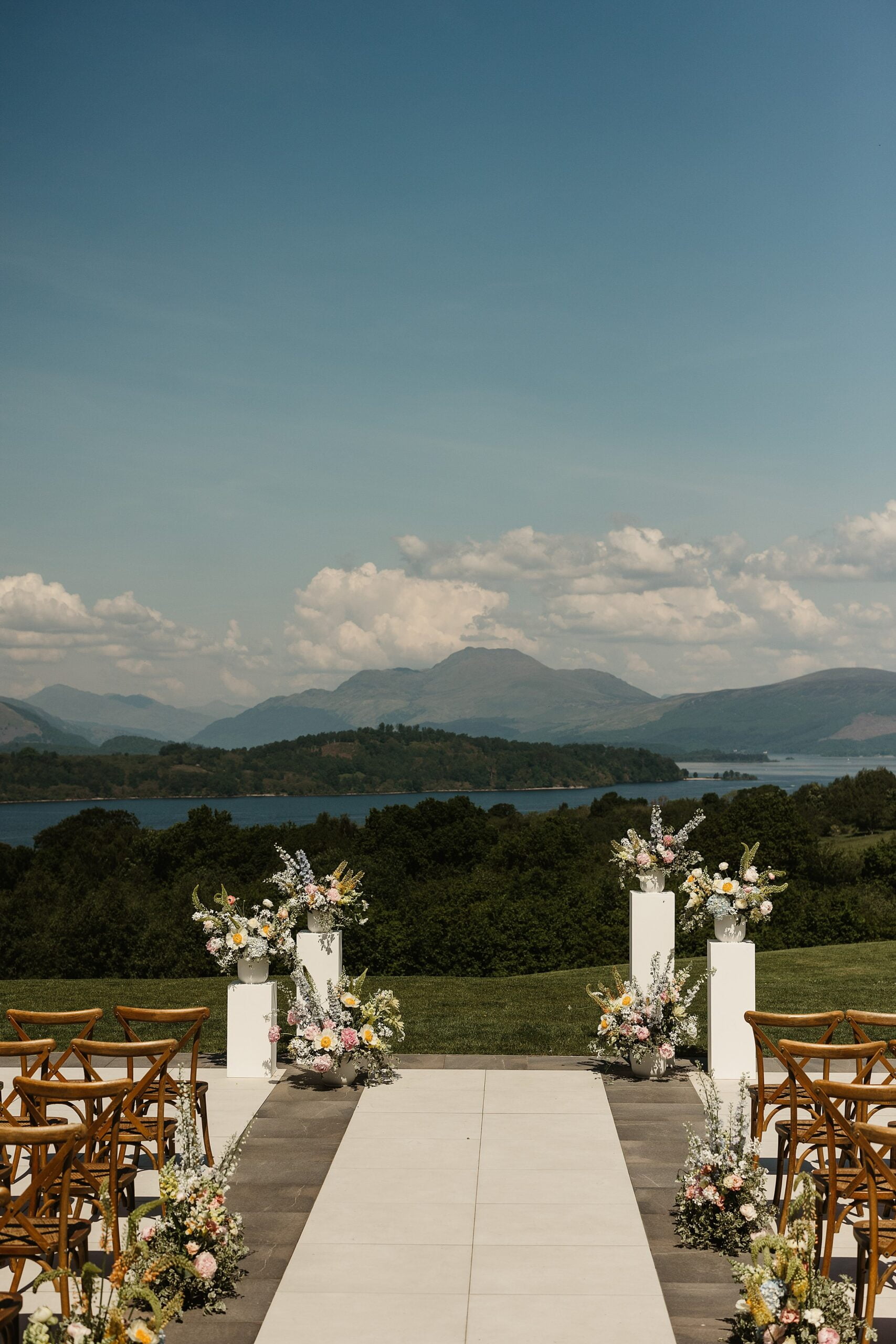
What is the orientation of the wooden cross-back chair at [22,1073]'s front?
away from the camera

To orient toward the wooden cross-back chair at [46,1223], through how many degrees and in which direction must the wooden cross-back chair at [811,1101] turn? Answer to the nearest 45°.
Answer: approximately 135° to its left

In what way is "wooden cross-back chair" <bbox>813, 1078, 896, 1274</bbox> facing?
away from the camera

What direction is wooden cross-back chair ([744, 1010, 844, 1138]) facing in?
away from the camera

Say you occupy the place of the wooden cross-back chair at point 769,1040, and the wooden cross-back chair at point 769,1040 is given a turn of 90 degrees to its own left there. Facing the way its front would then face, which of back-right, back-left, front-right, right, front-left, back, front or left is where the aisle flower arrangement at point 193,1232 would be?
front-left

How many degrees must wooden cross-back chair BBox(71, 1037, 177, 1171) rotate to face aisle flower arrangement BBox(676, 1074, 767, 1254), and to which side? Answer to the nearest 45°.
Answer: approximately 90° to its right

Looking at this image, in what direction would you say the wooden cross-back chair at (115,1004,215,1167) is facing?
away from the camera

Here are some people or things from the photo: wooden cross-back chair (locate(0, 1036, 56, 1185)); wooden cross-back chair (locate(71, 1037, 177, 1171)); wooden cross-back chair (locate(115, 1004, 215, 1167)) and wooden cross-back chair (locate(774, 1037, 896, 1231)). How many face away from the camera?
4

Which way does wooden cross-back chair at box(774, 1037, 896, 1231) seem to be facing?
away from the camera

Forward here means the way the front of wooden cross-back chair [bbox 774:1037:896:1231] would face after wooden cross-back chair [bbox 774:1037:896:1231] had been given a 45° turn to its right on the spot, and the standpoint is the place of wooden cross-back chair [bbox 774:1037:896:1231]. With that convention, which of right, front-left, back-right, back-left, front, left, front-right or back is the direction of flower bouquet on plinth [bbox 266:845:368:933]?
left

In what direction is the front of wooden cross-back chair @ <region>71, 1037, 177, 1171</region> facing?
away from the camera

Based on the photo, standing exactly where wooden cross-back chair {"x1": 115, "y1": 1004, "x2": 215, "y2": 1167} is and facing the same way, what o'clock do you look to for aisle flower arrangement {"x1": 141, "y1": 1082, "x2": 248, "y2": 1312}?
The aisle flower arrangement is roughly at 6 o'clock from the wooden cross-back chair.

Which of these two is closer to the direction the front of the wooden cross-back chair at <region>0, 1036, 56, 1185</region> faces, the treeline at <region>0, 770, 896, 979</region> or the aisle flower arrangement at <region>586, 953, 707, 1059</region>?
the treeline

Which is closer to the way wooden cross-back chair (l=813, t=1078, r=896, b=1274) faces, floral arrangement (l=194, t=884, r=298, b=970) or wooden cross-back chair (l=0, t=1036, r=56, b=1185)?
the floral arrangement

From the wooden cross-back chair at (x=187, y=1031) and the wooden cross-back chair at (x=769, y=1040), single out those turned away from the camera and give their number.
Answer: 2

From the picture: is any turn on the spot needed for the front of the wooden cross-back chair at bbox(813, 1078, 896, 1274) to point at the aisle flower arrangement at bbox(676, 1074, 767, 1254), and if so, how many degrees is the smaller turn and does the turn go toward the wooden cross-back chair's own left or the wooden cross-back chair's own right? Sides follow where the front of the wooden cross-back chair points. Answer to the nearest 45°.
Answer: approximately 45° to the wooden cross-back chair's own left

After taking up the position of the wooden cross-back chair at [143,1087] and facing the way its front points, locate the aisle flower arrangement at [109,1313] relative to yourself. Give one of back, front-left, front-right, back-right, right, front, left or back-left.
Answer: back
